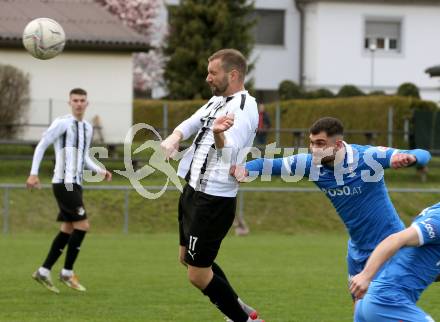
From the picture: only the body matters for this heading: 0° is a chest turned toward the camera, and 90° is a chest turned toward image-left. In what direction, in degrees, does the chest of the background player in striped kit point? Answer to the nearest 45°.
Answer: approximately 315°

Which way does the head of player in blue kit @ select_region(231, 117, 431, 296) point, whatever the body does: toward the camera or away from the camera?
toward the camera

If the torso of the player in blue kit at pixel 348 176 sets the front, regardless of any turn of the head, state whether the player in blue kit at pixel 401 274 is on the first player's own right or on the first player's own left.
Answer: on the first player's own left

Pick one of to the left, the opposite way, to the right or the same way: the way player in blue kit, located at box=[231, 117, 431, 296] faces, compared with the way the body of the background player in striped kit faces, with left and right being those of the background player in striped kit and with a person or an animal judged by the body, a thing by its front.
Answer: to the right

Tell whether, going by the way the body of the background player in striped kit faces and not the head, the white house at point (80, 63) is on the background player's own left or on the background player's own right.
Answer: on the background player's own left

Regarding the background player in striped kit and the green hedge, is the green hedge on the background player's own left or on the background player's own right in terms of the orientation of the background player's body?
on the background player's own left

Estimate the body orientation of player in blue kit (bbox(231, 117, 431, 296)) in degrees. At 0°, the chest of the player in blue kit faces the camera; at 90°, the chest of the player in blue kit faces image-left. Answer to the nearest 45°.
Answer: approximately 45°

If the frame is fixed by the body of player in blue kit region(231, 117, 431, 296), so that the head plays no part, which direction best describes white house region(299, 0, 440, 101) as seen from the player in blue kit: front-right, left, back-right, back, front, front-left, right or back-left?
back-right
